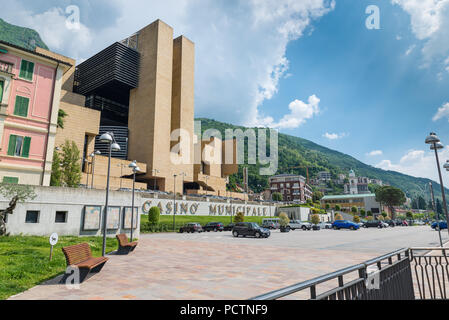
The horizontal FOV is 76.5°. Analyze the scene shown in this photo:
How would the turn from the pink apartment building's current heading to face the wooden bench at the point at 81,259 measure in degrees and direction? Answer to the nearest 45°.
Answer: approximately 45° to its right

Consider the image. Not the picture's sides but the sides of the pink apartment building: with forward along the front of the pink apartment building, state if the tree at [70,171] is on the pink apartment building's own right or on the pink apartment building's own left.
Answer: on the pink apartment building's own left

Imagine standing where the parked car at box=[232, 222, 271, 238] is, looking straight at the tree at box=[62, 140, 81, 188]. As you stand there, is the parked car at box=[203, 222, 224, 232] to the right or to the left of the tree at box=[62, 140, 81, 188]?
right

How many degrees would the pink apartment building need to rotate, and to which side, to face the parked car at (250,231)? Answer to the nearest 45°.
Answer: approximately 45° to its left

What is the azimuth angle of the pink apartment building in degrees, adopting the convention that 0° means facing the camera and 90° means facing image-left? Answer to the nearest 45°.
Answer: approximately 315°
